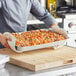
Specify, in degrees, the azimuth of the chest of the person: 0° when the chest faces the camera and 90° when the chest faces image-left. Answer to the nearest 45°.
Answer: approximately 315°

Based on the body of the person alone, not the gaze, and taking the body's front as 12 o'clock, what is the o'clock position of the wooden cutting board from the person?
The wooden cutting board is roughly at 1 o'clock from the person.
